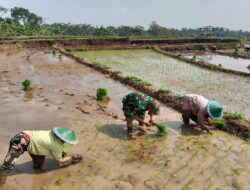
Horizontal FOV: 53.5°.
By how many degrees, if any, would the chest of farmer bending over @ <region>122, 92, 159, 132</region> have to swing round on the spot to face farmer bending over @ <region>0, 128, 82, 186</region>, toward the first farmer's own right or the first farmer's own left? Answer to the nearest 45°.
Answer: approximately 135° to the first farmer's own right

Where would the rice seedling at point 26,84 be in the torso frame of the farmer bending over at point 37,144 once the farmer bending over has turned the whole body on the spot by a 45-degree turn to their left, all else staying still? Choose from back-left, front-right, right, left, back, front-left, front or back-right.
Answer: front-left

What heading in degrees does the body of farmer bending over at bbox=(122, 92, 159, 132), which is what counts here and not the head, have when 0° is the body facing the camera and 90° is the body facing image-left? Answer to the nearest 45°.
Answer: approximately 270°

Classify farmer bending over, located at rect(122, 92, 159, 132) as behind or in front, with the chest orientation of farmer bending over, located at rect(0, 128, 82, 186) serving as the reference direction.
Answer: in front

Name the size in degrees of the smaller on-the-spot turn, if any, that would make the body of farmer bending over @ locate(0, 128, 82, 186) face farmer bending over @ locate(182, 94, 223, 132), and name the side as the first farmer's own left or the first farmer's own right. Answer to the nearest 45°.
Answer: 0° — they already face them

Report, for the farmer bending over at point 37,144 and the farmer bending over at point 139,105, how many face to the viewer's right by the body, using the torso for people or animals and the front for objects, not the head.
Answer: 2

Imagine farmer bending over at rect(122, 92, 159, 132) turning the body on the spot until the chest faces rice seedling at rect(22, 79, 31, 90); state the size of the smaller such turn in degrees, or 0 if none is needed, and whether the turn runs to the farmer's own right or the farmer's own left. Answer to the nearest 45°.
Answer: approximately 135° to the farmer's own left

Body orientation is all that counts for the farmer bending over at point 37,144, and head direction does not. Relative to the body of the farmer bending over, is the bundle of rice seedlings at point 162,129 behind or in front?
in front

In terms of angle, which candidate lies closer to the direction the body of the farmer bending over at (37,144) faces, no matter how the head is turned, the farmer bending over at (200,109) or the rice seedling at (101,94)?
the farmer bending over

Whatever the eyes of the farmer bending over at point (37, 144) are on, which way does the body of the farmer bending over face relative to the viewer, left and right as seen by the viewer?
facing to the right of the viewer
